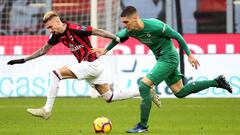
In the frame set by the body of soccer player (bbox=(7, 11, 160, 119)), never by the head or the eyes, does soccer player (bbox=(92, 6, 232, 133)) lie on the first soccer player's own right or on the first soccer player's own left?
on the first soccer player's own left

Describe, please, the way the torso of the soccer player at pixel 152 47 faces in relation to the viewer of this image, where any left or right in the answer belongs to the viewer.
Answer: facing the viewer and to the left of the viewer
